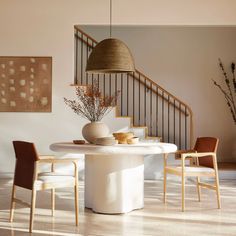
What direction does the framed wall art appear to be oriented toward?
toward the camera

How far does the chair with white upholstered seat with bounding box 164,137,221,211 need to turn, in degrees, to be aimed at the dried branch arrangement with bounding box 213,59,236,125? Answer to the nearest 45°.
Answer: approximately 135° to its right

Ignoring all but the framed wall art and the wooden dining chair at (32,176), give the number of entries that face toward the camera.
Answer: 1

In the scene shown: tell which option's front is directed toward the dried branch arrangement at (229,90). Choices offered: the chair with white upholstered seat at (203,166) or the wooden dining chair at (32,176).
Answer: the wooden dining chair

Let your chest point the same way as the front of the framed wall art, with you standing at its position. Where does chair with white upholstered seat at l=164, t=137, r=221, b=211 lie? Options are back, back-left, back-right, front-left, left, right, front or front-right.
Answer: front-left

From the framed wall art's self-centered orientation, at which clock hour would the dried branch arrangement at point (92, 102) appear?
The dried branch arrangement is roughly at 11 o'clock from the framed wall art.

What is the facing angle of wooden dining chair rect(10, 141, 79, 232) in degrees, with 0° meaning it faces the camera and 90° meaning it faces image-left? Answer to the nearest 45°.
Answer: approximately 225°

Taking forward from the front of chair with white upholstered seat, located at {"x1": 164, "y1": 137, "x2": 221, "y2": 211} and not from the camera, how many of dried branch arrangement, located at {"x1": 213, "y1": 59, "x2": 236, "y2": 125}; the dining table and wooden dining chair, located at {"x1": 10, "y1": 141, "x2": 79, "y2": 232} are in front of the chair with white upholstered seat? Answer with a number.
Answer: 2

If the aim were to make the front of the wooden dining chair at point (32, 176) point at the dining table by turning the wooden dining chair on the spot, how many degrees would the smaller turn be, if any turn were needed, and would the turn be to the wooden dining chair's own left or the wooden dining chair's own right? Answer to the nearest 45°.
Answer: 0° — it already faces it

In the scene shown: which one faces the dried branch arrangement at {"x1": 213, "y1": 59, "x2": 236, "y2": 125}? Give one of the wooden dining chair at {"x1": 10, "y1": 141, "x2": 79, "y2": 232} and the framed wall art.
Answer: the wooden dining chair

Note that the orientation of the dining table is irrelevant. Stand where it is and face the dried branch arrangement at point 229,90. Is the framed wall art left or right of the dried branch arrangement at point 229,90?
left

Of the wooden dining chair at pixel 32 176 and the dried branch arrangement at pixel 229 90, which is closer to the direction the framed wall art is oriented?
the wooden dining chair

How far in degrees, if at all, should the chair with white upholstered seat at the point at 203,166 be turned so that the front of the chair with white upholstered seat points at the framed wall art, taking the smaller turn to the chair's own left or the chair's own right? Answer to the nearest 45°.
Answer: approximately 90° to the chair's own right

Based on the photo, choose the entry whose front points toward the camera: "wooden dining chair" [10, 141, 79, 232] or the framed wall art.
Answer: the framed wall art

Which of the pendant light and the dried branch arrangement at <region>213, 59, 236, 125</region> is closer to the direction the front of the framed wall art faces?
the pendant light

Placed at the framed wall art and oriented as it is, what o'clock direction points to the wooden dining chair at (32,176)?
The wooden dining chair is roughly at 12 o'clock from the framed wall art.

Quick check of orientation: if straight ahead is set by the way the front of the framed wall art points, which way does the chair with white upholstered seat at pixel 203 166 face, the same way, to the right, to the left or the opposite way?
to the right
